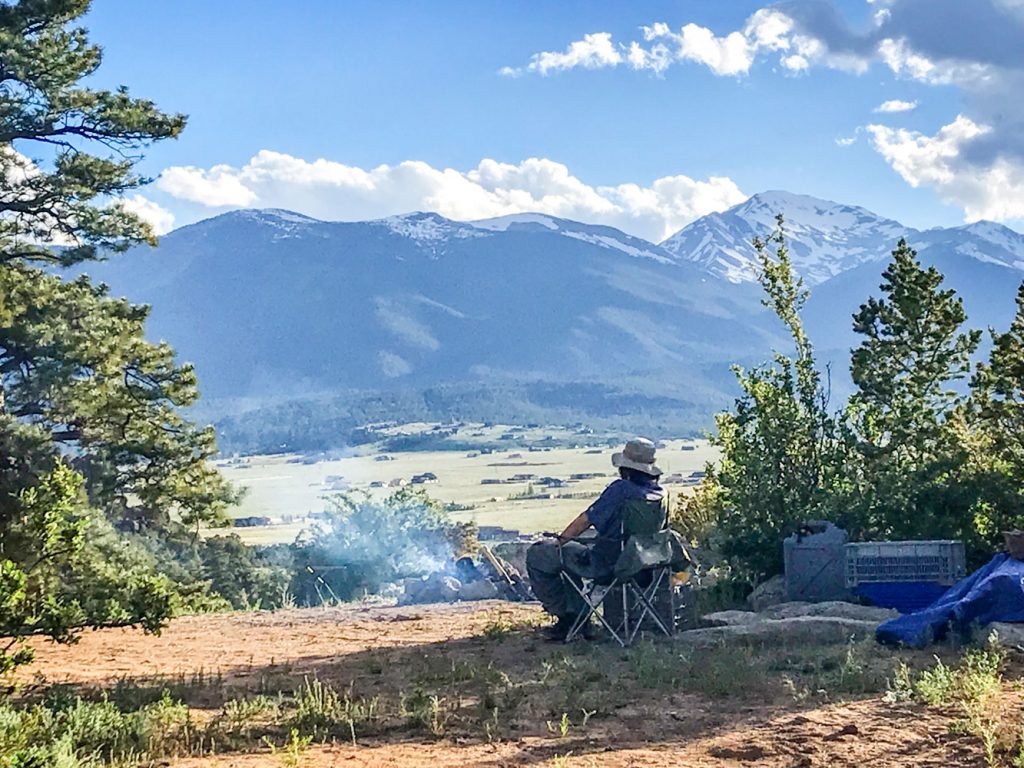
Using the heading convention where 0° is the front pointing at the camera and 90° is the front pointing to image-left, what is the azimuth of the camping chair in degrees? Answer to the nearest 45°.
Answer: approximately 135°

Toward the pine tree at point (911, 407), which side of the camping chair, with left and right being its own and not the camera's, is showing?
right

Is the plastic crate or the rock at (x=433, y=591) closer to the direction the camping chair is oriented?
the rock

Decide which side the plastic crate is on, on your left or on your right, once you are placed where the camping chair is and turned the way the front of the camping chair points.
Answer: on your right

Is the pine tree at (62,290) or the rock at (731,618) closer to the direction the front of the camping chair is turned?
the pine tree

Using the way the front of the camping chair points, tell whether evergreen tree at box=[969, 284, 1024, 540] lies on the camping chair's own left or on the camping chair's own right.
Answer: on the camping chair's own right

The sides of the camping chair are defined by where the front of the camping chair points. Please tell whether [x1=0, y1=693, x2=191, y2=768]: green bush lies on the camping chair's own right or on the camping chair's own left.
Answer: on the camping chair's own left

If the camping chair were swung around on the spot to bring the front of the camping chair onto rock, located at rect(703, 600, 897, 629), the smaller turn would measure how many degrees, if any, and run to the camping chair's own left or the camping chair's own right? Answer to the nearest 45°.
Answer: approximately 90° to the camping chair's own right
